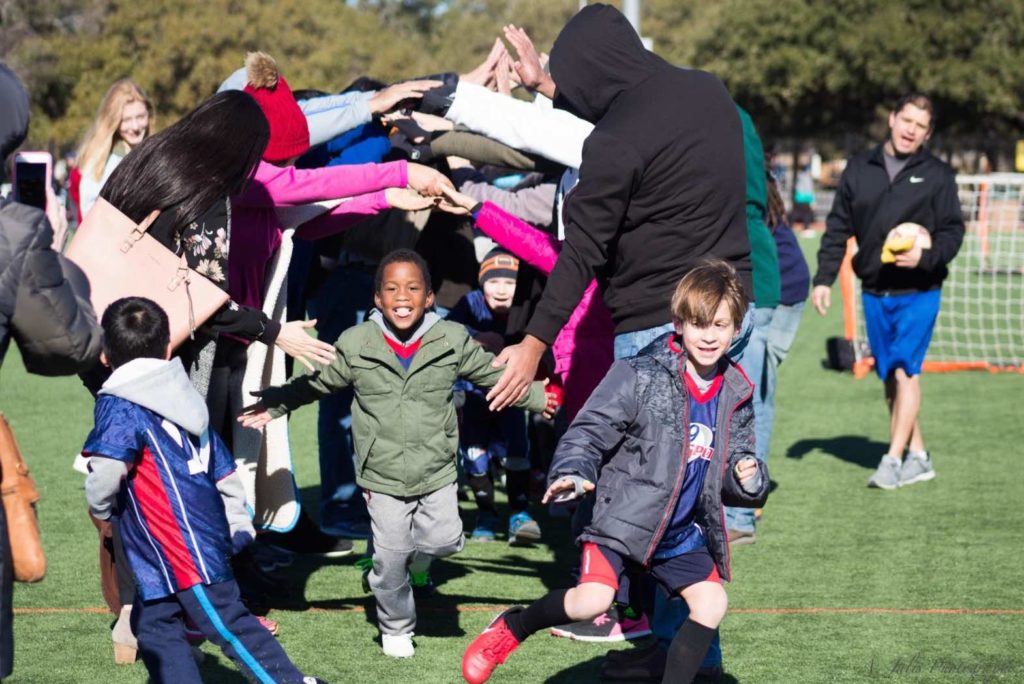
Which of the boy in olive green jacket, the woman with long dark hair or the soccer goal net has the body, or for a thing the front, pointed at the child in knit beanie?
the woman with long dark hair

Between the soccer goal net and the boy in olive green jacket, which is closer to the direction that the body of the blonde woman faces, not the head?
the boy in olive green jacket

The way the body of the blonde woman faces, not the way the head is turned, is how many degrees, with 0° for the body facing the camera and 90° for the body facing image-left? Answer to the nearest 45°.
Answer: approximately 315°

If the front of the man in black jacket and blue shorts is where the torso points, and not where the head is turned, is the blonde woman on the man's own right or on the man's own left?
on the man's own right

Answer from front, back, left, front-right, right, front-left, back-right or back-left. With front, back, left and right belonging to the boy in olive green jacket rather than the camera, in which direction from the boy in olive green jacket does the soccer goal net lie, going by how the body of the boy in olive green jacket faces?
back-left

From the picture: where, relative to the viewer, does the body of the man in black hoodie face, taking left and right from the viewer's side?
facing away from the viewer and to the left of the viewer

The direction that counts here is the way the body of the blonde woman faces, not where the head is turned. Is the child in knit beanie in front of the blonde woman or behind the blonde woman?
in front

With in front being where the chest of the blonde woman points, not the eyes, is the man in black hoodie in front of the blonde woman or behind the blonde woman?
in front

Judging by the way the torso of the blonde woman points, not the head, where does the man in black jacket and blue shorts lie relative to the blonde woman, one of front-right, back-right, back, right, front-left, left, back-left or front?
front-left

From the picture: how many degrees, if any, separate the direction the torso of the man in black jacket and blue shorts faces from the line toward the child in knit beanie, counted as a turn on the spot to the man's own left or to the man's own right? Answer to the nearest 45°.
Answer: approximately 45° to the man's own right

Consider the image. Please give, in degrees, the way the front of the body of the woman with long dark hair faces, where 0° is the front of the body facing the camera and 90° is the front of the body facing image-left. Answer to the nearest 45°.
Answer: approximately 225°
